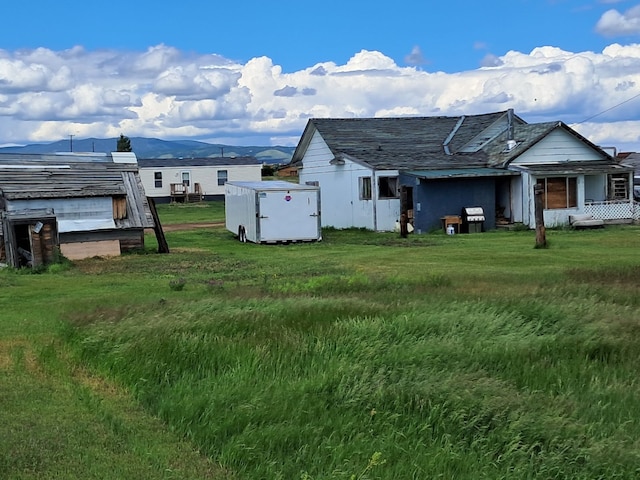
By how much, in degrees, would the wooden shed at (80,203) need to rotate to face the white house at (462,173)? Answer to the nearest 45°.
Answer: approximately 90° to its left

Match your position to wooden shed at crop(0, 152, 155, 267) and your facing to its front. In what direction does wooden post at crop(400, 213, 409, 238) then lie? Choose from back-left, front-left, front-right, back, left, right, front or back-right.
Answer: left

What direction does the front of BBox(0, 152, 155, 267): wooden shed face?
toward the camera

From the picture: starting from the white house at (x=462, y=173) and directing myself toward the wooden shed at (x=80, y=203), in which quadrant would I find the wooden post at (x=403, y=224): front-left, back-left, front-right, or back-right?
front-left

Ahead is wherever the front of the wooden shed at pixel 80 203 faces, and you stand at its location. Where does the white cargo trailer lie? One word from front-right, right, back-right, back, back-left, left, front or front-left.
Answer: left

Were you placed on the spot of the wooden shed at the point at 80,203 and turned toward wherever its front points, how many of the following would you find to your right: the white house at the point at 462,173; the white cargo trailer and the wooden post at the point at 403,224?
0
